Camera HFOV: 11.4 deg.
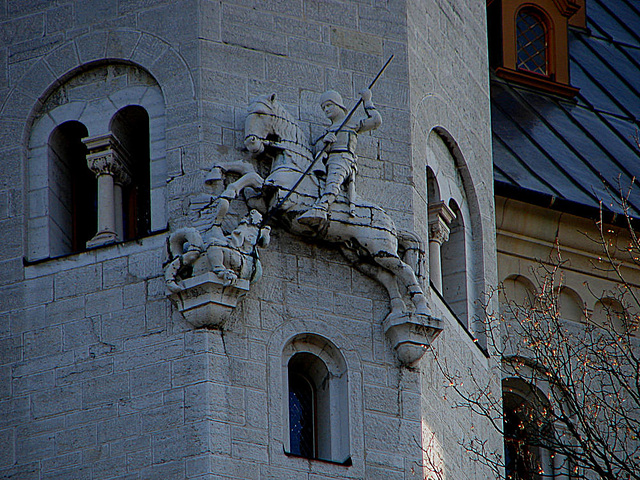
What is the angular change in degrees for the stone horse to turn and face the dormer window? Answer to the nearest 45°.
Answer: approximately 90° to its right

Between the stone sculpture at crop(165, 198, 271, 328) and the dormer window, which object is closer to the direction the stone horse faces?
the stone sculpture

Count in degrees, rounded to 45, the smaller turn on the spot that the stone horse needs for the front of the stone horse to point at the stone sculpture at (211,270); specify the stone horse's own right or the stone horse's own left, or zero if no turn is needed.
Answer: approximately 45° to the stone horse's own left

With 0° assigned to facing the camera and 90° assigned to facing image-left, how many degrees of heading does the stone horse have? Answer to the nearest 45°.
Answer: approximately 90°
